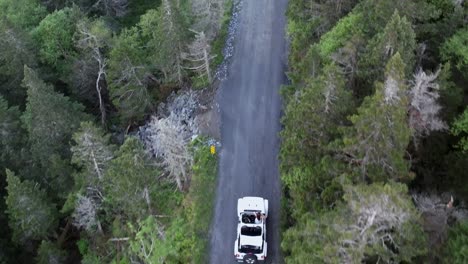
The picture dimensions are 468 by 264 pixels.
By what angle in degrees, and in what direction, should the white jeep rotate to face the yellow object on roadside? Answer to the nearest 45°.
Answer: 0° — it already faces it

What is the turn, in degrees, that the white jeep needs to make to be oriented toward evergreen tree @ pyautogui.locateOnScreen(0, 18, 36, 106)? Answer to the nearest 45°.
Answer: approximately 45° to its left

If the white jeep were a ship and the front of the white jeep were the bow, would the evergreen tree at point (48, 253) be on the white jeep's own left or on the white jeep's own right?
on the white jeep's own left

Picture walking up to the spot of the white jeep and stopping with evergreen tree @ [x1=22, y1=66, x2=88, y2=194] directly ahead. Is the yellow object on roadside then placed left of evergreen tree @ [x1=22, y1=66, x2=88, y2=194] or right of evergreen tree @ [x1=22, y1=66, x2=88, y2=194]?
right

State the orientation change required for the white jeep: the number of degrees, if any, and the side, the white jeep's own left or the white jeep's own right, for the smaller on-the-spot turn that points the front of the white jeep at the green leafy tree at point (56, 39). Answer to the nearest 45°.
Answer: approximately 45° to the white jeep's own left

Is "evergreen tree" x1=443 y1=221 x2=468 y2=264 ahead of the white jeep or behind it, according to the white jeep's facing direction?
behind

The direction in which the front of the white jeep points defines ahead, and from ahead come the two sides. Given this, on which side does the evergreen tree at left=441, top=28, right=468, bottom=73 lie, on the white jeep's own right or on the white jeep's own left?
on the white jeep's own right

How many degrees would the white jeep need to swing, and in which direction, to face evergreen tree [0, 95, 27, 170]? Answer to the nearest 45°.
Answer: approximately 45° to its left

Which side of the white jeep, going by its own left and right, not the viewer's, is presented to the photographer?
back
